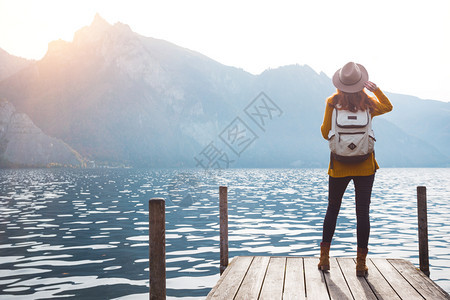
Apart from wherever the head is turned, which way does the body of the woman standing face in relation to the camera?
away from the camera

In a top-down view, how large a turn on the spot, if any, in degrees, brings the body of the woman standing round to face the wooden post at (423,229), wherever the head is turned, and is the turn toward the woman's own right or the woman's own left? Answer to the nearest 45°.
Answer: approximately 45° to the woman's own right

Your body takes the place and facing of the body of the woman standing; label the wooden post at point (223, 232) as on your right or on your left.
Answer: on your left
